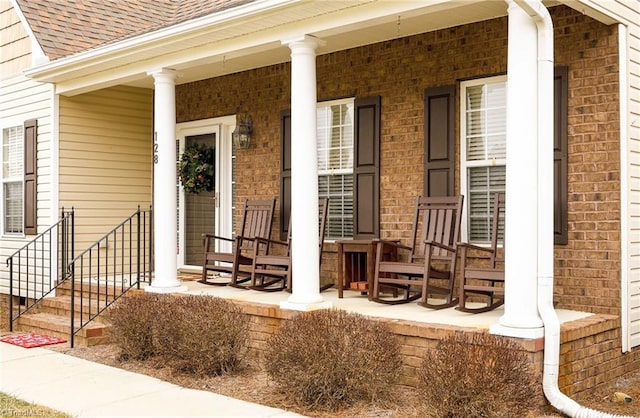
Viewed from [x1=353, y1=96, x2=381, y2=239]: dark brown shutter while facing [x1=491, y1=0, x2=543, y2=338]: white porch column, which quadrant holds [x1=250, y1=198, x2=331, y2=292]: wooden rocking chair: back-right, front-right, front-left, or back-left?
back-right

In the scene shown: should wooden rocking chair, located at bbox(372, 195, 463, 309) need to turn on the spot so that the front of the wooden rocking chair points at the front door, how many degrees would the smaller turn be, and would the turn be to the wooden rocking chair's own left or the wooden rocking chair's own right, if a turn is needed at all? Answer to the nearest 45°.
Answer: approximately 90° to the wooden rocking chair's own right

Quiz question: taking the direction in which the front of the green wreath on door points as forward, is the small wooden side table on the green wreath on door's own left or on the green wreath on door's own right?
on the green wreath on door's own left

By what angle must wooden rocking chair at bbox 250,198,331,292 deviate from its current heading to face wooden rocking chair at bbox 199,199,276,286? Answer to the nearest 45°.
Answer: approximately 90° to its right

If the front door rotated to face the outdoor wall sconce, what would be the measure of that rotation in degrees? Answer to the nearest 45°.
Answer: approximately 90° to its left

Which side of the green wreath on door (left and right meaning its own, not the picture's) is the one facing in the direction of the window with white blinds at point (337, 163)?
left

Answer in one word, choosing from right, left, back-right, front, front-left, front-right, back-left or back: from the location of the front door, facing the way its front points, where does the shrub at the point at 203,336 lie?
front-left

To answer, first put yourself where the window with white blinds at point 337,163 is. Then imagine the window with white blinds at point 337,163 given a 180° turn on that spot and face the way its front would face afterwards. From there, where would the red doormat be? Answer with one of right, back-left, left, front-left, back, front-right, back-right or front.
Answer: back-left

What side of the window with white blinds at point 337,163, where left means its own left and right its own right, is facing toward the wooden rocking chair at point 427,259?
left

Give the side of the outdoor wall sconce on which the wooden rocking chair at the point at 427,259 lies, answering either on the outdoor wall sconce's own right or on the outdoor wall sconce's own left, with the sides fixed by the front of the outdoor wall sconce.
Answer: on the outdoor wall sconce's own left
